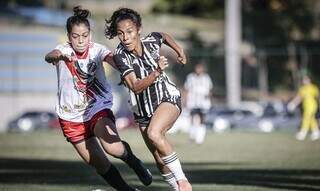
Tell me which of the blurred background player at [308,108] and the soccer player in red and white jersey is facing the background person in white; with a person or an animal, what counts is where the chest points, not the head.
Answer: the blurred background player

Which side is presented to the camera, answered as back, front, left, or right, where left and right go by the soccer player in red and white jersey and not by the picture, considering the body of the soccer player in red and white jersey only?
front

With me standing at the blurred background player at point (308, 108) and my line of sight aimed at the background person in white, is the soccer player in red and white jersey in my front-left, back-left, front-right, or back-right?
front-left

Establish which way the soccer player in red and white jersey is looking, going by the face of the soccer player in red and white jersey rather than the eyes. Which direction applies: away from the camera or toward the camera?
toward the camera

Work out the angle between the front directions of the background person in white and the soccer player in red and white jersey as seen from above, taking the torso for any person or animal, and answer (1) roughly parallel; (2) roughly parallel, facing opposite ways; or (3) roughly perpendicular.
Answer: roughly parallel

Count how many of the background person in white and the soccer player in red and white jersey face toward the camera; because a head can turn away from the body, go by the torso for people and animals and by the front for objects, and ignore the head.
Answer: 2

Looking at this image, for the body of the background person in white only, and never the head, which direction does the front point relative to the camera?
toward the camera

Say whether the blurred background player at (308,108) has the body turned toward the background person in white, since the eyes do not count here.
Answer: yes

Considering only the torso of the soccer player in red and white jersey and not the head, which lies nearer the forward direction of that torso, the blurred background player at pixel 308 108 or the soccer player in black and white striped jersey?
the soccer player in black and white striped jersey

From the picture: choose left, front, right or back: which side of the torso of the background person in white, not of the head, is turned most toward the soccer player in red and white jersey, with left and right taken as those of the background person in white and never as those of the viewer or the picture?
front

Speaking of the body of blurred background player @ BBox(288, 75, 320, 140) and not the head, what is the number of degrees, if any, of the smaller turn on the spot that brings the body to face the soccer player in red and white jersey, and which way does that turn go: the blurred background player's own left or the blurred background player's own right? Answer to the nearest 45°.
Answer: approximately 45° to the blurred background player's own left

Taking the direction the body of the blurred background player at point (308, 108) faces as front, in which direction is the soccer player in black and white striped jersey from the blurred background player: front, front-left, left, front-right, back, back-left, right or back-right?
front-left

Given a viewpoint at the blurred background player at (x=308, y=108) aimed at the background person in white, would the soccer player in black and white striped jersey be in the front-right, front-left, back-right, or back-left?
front-left

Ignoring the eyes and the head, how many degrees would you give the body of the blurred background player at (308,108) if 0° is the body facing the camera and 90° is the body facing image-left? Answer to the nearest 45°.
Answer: approximately 45°
